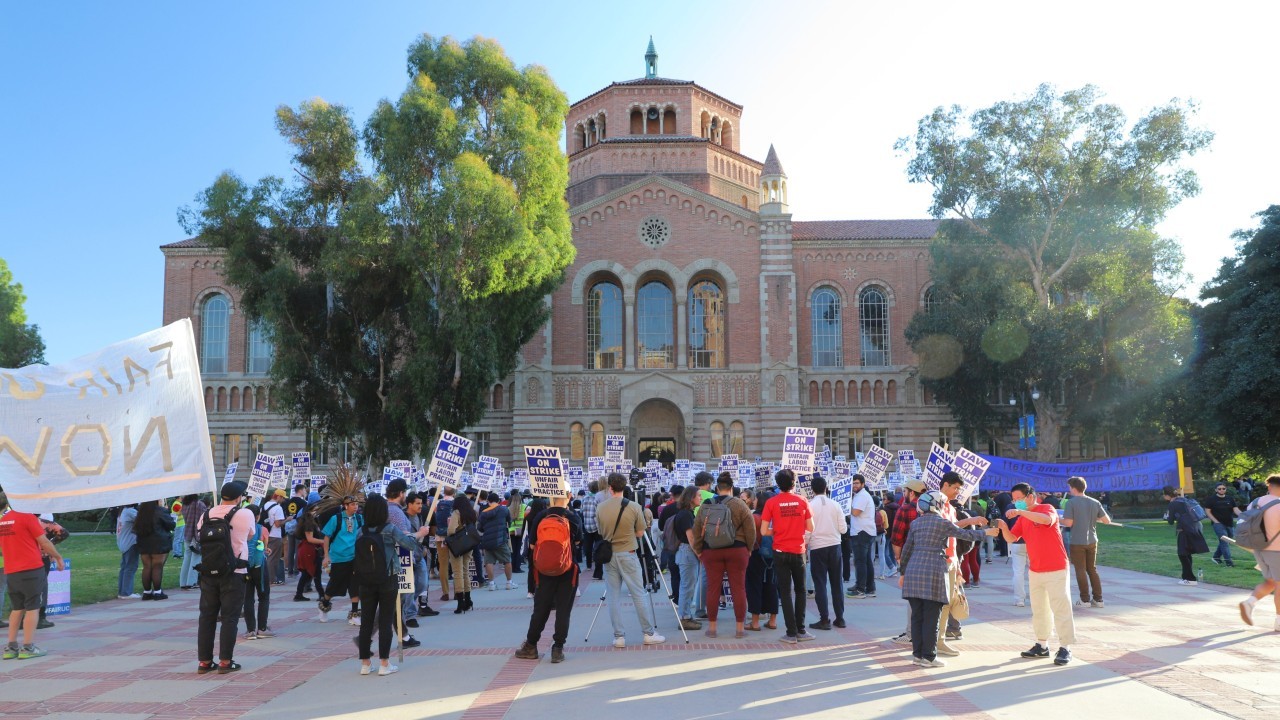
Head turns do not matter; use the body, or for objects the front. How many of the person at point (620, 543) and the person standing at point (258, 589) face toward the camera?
0

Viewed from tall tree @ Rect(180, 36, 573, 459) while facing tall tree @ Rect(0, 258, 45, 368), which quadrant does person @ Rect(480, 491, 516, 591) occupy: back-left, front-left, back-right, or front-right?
back-left

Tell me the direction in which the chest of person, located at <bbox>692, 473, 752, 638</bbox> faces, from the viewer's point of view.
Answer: away from the camera

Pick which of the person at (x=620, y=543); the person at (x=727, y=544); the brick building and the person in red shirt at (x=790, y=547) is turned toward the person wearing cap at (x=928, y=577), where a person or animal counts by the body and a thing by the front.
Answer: the brick building

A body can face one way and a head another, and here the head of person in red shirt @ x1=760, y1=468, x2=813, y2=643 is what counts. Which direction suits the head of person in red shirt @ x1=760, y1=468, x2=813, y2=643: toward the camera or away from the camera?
away from the camera

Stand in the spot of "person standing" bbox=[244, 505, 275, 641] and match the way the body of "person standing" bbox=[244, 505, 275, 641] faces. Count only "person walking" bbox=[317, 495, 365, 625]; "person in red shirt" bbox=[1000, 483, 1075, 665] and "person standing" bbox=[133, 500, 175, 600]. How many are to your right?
2

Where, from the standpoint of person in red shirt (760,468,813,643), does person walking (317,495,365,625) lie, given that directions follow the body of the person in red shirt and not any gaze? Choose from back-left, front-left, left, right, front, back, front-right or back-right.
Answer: left

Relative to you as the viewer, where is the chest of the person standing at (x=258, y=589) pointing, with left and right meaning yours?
facing away from the viewer and to the right of the viewer

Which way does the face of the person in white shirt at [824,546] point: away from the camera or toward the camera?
away from the camera

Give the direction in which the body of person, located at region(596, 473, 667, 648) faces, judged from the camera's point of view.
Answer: away from the camera

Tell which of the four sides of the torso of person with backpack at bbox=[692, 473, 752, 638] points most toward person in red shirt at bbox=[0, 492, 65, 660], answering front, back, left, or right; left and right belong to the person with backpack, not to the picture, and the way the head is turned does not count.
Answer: left

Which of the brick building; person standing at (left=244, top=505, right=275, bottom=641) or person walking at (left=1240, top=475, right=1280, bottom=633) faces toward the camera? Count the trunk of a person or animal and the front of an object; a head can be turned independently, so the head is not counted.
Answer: the brick building

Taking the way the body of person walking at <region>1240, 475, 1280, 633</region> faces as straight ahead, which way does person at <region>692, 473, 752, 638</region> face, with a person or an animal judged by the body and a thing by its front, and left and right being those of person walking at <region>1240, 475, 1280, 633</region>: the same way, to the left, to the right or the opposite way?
to the left

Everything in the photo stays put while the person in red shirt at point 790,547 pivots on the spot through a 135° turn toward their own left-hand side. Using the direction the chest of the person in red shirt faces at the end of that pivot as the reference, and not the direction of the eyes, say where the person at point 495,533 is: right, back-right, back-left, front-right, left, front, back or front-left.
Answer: right

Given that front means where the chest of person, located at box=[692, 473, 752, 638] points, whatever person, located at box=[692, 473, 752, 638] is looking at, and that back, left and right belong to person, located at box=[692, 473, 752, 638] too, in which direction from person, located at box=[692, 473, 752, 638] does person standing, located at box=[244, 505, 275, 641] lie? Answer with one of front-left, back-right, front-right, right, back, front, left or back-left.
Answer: left

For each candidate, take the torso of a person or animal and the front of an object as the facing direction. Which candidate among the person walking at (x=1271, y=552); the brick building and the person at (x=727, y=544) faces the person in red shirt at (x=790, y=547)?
the brick building

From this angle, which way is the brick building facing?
toward the camera

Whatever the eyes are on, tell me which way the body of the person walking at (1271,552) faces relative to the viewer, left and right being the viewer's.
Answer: facing away from the viewer and to the right of the viewer

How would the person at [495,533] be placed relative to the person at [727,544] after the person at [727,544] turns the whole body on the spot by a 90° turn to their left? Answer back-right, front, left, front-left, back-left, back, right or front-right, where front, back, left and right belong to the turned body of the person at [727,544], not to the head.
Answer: front-right
